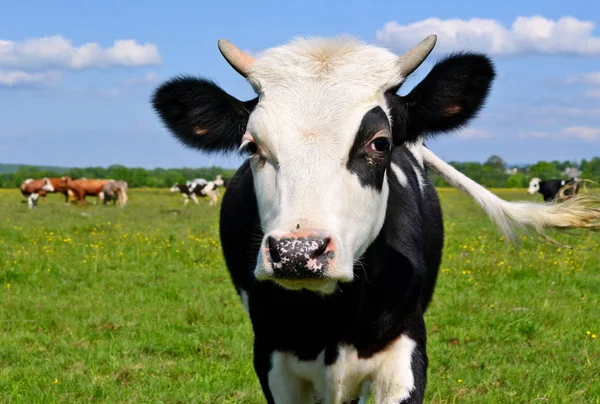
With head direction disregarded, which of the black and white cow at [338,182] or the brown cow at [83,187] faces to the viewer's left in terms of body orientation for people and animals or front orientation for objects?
the brown cow

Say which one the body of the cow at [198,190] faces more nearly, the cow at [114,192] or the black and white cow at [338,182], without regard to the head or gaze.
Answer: the cow

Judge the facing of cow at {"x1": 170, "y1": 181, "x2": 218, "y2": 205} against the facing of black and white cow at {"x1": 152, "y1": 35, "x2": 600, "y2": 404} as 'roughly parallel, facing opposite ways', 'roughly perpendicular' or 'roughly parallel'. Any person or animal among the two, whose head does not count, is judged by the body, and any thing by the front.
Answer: roughly perpendicular

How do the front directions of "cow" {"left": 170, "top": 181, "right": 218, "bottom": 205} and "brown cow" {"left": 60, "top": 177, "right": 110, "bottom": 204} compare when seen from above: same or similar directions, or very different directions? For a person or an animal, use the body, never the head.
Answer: same or similar directions

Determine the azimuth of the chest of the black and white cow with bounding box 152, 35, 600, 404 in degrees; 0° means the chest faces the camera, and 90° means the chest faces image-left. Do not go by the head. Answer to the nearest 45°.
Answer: approximately 0°

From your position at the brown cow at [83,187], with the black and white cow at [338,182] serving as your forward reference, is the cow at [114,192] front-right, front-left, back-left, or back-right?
front-left

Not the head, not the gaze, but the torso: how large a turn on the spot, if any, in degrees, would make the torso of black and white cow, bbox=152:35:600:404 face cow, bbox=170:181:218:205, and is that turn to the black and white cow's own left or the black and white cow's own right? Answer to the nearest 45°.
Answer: approximately 180°

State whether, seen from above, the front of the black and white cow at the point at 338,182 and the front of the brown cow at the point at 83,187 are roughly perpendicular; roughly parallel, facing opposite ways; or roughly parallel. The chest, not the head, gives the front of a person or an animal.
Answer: roughly perpendicular

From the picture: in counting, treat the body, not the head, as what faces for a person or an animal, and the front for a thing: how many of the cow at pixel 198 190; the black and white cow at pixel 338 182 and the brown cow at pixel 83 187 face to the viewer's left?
2

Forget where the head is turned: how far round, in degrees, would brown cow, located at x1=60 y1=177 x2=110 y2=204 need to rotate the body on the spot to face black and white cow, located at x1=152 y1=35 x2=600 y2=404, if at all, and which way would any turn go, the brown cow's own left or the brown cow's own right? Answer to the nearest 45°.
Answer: approximately 90° to the brown cow's own left

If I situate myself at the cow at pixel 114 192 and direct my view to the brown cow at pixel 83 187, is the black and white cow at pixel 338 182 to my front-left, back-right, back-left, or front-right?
back-left

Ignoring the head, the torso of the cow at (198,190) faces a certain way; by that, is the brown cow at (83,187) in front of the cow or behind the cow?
in front

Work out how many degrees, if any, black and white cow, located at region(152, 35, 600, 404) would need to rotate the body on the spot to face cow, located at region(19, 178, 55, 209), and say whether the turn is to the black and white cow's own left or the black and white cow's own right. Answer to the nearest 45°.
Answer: approximately 135° to the black and white cow's own right

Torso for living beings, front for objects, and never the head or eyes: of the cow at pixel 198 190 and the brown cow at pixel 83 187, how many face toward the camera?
0

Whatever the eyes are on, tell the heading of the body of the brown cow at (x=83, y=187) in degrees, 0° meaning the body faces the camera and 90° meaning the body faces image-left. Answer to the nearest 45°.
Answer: approximately 90°

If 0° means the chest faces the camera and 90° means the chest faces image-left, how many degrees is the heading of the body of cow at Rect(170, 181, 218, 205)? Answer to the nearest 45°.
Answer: approximately 90°

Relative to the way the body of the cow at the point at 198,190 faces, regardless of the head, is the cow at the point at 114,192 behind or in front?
in front
